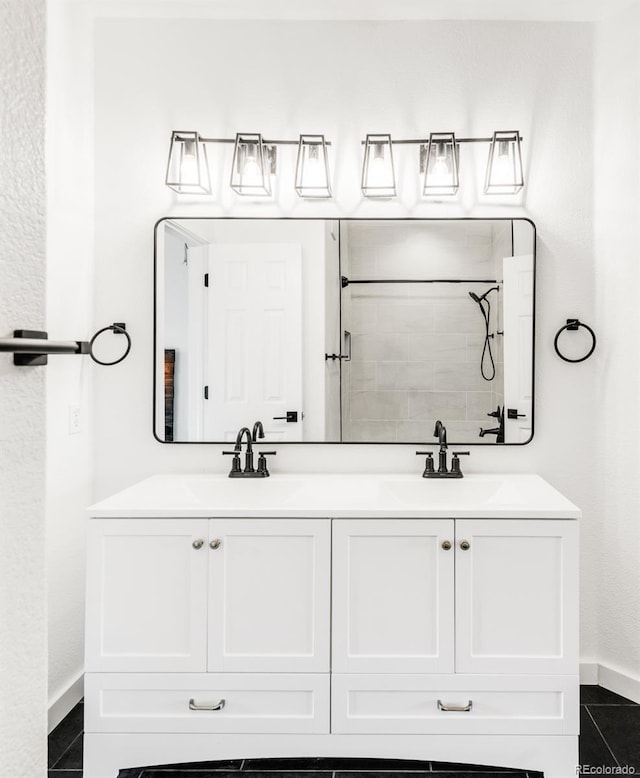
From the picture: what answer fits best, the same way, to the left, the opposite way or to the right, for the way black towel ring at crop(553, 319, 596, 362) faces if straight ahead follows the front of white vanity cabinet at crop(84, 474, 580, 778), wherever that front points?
the same way

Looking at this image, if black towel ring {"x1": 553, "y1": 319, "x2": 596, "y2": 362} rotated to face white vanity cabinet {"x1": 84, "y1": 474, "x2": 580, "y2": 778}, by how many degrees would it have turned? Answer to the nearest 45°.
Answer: approximately 45° to its right

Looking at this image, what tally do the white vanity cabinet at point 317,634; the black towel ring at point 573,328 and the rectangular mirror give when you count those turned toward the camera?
3

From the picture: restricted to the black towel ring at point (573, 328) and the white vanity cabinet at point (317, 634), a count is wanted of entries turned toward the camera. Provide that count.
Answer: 2

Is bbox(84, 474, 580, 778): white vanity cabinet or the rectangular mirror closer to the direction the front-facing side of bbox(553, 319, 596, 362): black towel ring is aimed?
the white vanity cabinet

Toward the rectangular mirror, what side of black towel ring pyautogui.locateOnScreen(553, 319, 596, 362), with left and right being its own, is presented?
right

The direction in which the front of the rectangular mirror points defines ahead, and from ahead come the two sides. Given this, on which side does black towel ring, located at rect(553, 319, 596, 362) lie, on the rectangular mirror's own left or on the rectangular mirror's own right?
on the rectangular mirror's own left

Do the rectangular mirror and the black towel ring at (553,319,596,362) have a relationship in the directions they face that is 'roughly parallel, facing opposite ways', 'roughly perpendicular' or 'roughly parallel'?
roughly parallel

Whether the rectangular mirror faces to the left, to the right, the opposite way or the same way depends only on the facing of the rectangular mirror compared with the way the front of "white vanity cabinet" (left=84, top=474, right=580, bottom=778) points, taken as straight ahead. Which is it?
the same way

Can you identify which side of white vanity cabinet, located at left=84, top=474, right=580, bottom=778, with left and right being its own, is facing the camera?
front

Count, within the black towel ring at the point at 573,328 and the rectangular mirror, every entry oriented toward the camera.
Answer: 2

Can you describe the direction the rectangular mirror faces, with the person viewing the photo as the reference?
facing the viewer
